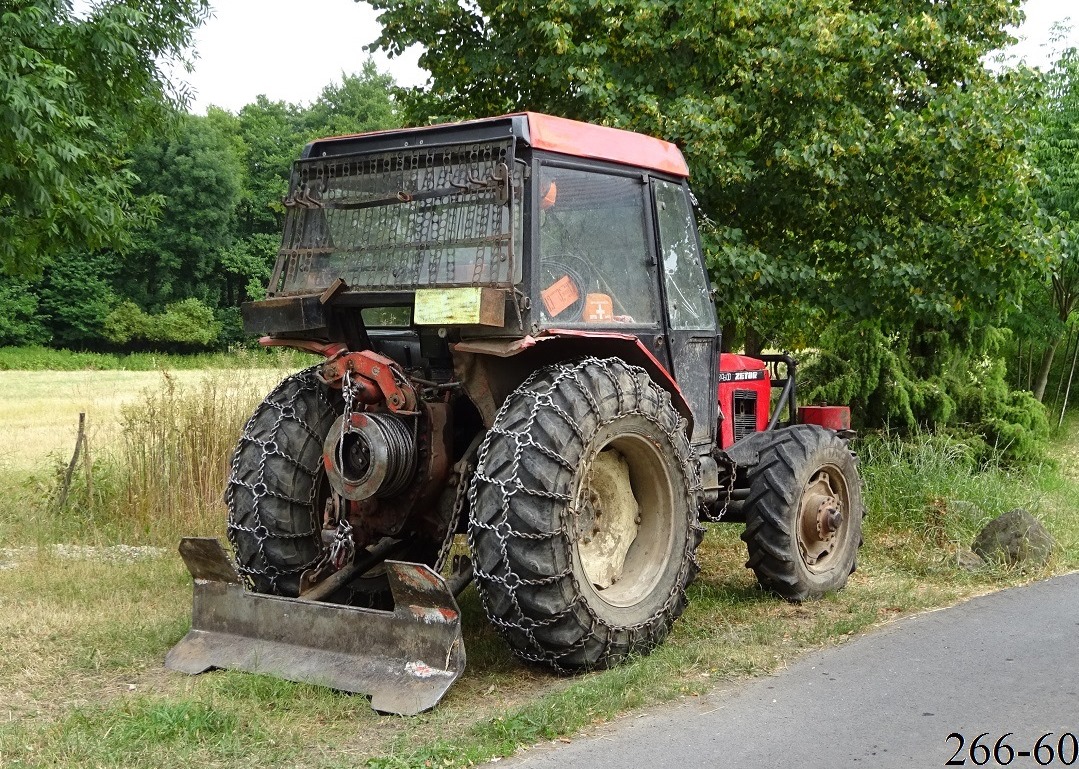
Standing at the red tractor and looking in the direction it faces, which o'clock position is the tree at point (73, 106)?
The tree is roughly at 9 o'clock from the red tractor.

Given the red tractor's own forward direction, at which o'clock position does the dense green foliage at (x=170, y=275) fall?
The dense green foliage is roughly at 10 o'clock from the red tractor.

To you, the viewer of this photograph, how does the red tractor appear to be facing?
facing away from the viewer and to the right of the viewer

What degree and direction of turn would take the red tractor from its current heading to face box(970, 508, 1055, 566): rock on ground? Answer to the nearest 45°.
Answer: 0° — it already faces it

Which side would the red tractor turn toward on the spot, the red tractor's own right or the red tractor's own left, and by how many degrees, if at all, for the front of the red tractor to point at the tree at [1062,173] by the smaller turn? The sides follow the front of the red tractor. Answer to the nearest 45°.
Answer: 0° — it already faces it

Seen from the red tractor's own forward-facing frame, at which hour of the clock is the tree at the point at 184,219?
The tree is roughly at 10 o'clock from the red tractor.
